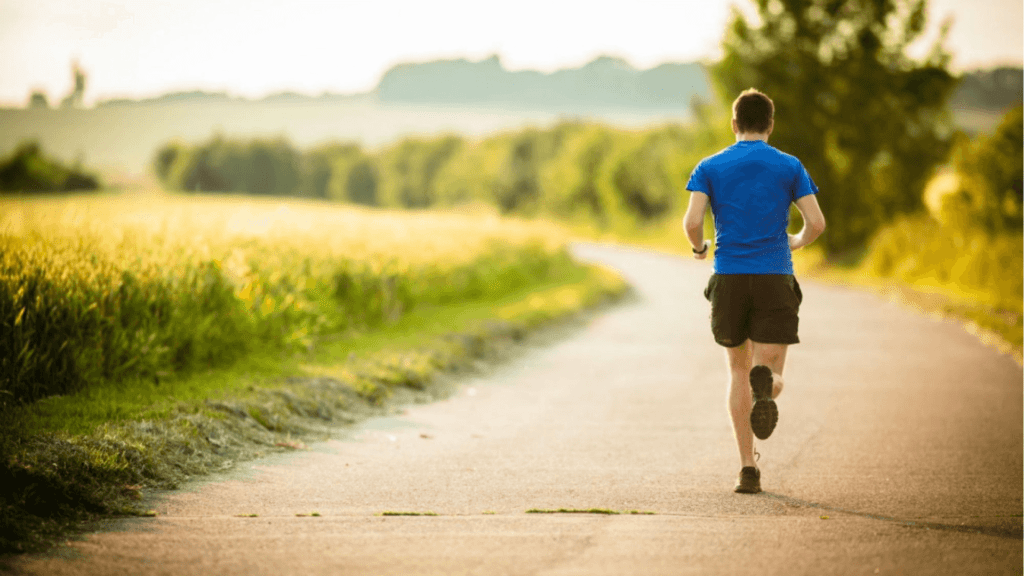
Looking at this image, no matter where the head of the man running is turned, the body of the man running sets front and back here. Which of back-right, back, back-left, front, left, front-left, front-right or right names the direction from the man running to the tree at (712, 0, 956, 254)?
front

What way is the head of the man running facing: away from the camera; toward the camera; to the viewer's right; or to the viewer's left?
away from the camera

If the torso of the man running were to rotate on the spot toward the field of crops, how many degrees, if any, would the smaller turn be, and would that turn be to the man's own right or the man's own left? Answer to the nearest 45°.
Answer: approximately 45° to the man's own left

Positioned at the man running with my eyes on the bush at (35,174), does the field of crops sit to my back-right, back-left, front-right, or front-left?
front-left

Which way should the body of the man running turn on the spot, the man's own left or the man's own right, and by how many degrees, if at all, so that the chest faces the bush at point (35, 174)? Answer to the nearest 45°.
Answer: approximately 45° to the man's own left

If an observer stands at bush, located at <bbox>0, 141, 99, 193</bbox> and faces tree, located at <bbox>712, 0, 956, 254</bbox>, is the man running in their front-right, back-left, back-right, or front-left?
front-right

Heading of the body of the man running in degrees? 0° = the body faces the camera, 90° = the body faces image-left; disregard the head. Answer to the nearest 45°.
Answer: approximately 180°
